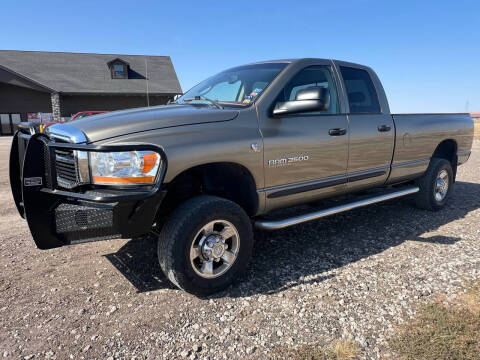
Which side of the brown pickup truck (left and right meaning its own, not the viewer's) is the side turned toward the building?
right

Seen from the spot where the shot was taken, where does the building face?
facing the viewer

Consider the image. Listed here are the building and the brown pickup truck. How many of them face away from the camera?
0

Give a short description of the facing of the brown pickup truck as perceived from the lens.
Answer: facing the viewer and to the left of the viewer

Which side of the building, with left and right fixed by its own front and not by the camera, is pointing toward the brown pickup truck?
front
